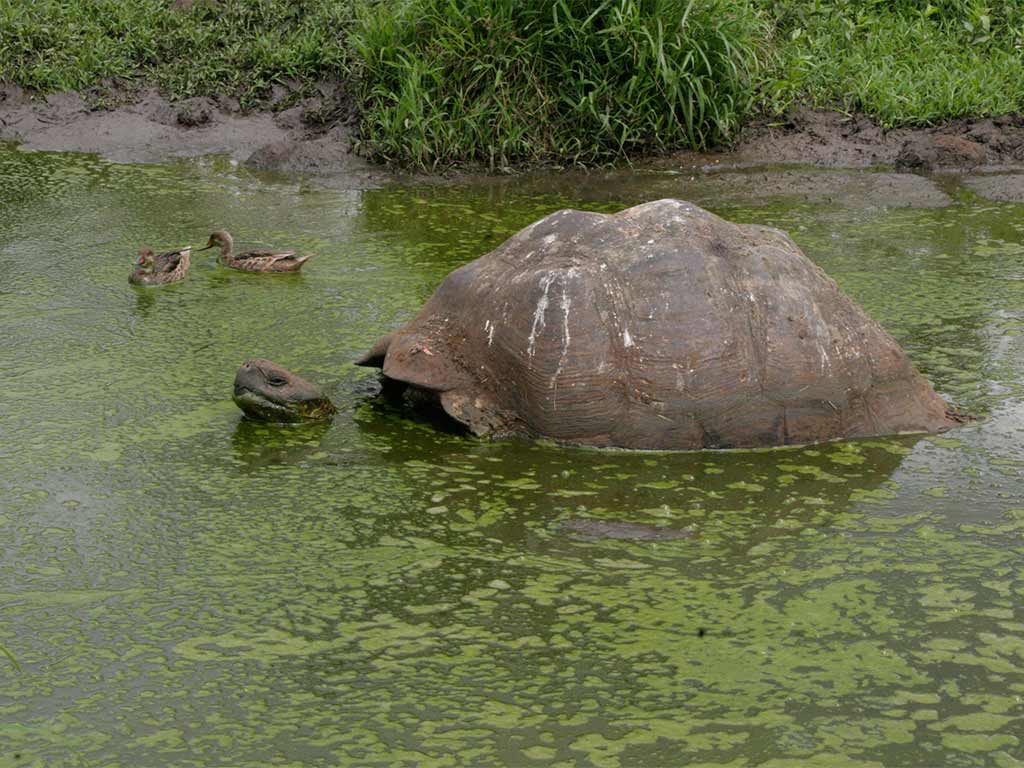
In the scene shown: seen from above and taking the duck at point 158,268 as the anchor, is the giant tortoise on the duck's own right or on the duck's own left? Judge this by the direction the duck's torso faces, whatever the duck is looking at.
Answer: on the duck's own left

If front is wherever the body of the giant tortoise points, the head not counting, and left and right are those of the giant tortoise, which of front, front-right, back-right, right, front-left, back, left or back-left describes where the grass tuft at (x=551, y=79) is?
right

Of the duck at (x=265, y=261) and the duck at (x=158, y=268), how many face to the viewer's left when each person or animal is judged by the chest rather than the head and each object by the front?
2

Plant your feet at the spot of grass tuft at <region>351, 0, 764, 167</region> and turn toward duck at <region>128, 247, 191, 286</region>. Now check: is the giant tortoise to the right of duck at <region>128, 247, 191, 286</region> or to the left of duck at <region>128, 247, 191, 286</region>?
left

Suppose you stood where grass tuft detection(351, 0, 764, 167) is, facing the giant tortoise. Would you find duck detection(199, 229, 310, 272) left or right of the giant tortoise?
right

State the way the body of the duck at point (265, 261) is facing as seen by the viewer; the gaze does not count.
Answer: to the viewer's left

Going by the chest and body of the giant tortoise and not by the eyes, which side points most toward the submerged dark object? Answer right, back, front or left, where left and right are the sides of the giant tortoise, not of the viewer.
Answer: left

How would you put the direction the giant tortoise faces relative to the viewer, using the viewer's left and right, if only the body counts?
facing to the left of the viewer

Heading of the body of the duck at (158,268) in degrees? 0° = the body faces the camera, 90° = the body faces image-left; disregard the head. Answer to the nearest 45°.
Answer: approximately 90°

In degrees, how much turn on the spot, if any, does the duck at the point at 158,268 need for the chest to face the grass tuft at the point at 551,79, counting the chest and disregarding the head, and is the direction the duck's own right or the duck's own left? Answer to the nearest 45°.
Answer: approximately 135° to the duck's own right

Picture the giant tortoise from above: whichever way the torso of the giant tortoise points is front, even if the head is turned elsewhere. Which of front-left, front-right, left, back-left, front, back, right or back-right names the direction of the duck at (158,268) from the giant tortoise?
front-right

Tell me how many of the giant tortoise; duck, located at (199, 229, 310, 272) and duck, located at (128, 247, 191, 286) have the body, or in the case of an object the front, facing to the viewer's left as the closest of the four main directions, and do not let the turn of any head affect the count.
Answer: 3
